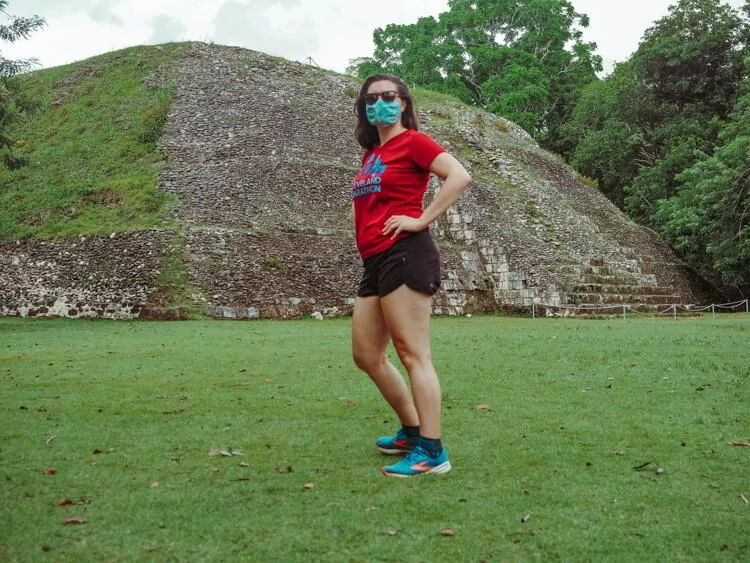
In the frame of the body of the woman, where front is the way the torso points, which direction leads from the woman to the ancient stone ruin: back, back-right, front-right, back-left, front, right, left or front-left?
back-right

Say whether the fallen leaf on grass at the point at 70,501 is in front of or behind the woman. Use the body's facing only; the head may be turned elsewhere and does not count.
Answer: in front

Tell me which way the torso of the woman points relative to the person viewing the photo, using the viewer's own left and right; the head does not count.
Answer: facing the viewer and to the left of the viewer

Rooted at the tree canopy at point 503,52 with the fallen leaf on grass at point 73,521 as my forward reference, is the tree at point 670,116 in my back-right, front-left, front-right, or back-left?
front-left

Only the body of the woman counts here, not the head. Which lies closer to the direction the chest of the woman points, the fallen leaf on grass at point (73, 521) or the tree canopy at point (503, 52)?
the fallen leaf on grass

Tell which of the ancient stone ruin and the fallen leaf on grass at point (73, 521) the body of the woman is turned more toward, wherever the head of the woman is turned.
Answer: the fallen leaf on grass

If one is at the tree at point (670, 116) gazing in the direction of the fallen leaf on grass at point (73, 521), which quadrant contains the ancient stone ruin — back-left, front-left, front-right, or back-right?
front-right

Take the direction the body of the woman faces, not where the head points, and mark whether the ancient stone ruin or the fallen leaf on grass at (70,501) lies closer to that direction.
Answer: the fallen leaf on grass

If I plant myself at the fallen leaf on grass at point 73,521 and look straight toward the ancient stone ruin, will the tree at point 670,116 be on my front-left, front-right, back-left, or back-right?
front-right

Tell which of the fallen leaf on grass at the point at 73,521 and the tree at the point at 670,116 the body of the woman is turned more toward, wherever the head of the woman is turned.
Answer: the fallen leaf on grass

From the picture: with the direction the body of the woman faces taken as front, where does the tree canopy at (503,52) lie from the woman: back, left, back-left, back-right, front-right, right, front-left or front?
back-right

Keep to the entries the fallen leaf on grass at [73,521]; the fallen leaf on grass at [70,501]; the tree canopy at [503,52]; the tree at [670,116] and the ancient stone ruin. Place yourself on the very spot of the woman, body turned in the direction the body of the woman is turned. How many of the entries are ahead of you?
2

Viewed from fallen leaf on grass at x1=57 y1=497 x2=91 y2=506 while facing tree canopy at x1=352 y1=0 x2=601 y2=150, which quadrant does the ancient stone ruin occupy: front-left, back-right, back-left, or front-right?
front-left

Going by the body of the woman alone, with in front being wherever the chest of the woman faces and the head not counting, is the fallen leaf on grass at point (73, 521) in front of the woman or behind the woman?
in front

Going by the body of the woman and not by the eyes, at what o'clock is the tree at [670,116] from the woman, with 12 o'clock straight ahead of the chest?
The tree is roughly at 5 o'clock from the woman.
